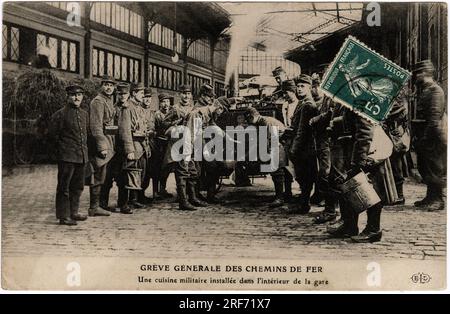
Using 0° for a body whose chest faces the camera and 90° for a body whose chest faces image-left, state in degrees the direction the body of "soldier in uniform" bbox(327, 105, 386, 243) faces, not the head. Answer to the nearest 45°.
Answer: approximately 90°

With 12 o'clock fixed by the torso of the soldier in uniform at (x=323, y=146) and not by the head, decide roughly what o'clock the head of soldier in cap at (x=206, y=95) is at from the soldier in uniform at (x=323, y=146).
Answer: the head of soldier in cap at (x=206, y=95) is roughly at 12 o'clock from the soldier in uniform at (x=323, y=146).

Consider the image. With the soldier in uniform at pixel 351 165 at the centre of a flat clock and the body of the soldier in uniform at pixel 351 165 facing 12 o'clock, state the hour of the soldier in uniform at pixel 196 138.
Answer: the soldier in uniform at pixel 196 138 is roughly at 12 o'clock from the soldier in uniform at pixel 351 165.

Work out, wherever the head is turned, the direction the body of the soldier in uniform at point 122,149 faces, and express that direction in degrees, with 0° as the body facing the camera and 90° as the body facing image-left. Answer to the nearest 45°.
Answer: approximately 315°

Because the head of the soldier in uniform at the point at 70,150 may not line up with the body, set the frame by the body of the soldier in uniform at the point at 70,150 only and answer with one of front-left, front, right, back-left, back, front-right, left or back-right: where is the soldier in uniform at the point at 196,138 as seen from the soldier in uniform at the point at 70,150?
front-left

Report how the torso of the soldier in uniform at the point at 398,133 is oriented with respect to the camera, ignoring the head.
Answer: to the viewer's left
